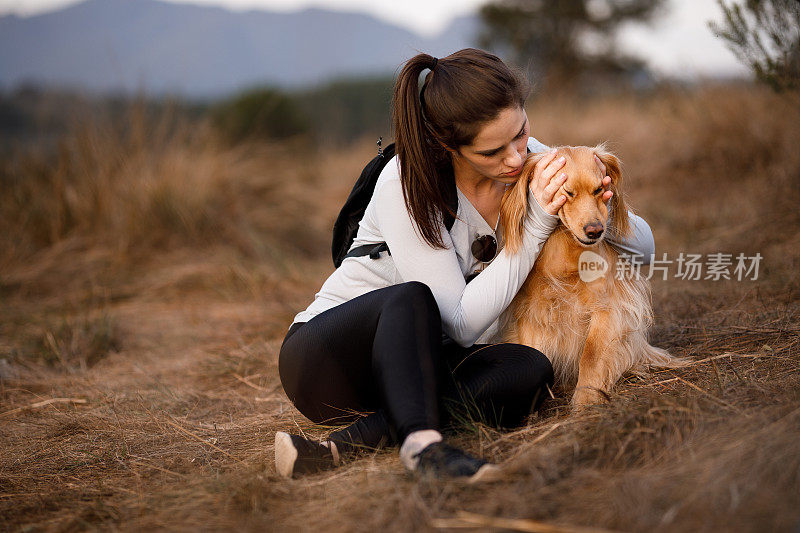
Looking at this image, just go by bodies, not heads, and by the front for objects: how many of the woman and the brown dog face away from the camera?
0

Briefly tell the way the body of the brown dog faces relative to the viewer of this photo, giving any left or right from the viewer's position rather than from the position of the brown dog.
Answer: facing the viewer

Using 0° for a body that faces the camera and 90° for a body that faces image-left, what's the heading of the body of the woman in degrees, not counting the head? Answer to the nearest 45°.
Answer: approximately 315°
